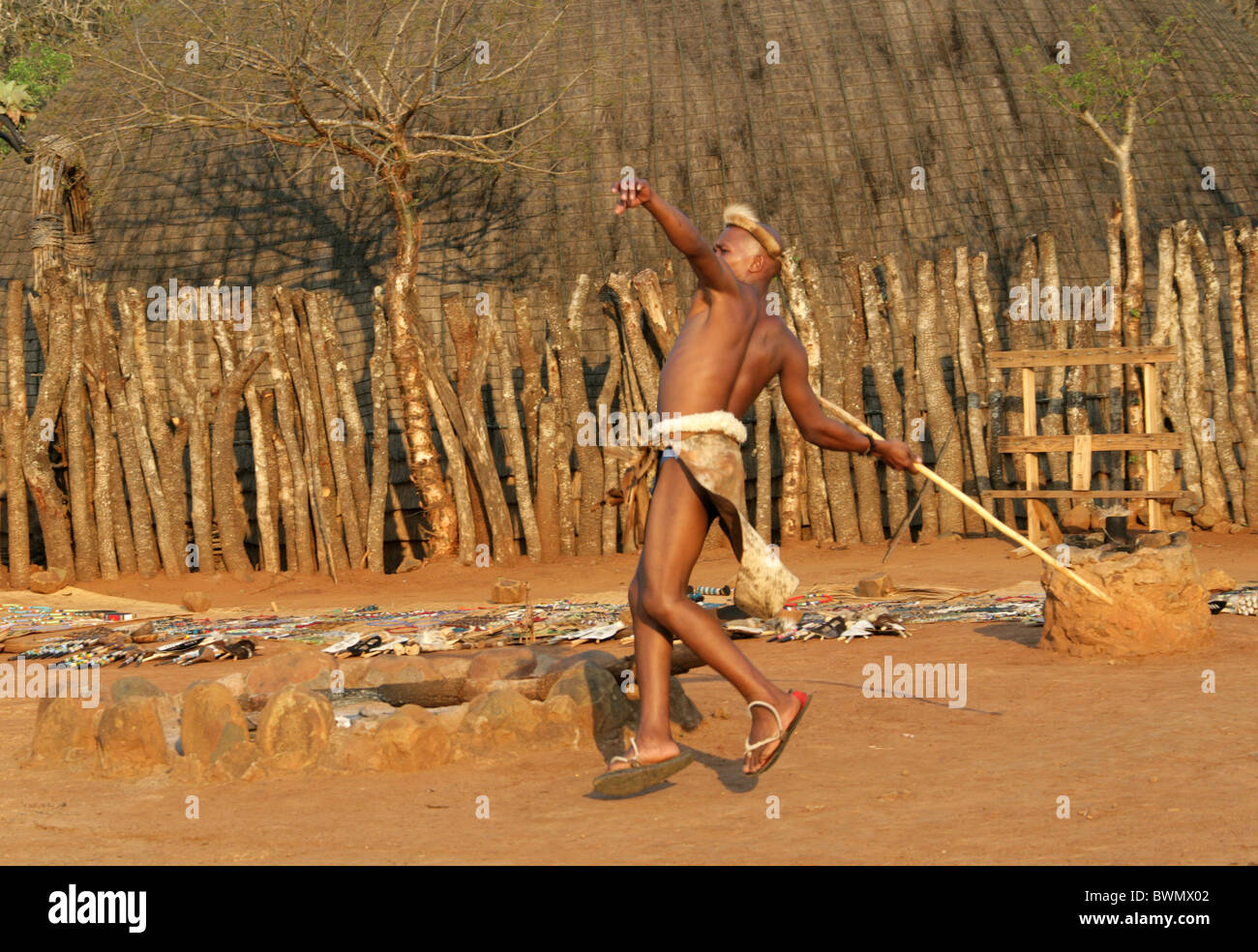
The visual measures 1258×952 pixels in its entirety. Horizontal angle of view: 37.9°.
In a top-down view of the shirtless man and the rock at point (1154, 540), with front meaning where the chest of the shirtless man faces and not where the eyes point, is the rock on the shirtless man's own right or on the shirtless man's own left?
on the shirtless man's own right

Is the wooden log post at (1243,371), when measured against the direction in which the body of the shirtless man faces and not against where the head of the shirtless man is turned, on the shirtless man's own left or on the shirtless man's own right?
on the shirtless man's own right

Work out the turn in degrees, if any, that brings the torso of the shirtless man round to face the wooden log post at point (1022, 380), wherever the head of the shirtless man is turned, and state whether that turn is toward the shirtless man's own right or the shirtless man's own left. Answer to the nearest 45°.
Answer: approximately 45° to the shirtless man's own right

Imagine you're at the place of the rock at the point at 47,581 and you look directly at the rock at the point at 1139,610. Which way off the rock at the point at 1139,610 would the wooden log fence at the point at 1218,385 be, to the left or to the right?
left

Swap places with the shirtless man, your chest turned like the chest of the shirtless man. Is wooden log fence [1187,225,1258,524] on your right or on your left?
on your right

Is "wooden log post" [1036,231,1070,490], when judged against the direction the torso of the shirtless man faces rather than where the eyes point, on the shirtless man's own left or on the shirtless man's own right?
on the shirtless man's own right
